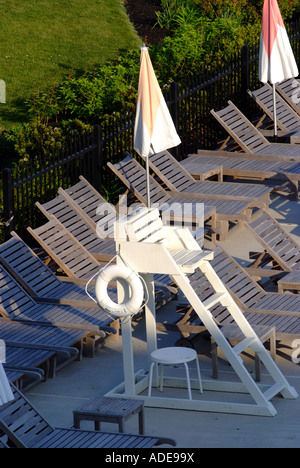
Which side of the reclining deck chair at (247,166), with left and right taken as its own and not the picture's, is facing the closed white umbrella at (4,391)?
right

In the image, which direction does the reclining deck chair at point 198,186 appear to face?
to the viewer's right

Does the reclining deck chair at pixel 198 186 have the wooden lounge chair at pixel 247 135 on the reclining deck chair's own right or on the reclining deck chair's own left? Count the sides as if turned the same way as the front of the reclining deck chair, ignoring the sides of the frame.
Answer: on the reclining deck chair's own left

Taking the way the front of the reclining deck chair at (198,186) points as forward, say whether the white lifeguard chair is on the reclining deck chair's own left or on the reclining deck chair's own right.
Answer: on the reclining deck chair's own right

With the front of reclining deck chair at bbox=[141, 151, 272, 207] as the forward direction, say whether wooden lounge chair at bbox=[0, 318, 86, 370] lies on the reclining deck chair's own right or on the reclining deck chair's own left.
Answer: on the reclining deck chair's own right

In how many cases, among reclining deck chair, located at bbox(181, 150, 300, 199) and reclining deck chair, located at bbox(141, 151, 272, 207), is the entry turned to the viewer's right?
2

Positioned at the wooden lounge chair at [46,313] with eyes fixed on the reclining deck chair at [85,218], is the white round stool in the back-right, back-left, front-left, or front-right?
back-right

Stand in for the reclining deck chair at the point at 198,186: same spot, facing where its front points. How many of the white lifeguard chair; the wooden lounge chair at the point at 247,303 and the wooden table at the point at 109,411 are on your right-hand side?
3

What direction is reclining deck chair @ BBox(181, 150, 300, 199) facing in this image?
to the viewer's right

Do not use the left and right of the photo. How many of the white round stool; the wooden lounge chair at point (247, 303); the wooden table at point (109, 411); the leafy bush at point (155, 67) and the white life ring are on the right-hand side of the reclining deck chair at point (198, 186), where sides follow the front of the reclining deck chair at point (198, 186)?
4

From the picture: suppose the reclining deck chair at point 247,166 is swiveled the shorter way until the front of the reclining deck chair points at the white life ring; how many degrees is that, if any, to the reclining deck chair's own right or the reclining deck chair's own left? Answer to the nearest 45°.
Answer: approximately 90° to the reclining deck chair's own right

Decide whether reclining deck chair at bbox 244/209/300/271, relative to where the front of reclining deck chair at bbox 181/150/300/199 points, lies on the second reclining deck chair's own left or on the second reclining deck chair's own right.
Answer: on the second reclining deck chair's own right

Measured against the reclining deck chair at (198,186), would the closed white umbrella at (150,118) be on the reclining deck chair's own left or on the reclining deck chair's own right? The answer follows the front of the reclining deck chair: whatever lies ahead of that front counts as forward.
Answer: on the reclining deck chair's own right
